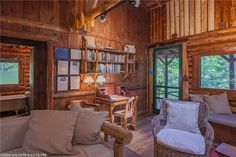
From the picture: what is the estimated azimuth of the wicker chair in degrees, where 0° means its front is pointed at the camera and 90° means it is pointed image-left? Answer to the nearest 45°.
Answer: approximately 45°

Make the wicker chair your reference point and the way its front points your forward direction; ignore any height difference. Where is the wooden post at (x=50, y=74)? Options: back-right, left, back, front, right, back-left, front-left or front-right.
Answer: front-right

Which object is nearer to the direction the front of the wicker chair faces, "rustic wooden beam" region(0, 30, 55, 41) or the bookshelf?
the rustic wooden beam

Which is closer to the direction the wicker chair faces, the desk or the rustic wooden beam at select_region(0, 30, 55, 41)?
the rustic wooden beam

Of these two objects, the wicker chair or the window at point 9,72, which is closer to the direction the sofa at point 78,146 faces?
the wicker chair

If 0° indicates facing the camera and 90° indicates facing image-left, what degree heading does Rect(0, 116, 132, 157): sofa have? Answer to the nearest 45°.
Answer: approximately 315°

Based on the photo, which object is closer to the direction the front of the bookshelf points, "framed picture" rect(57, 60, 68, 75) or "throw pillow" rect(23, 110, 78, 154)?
the throw pillow

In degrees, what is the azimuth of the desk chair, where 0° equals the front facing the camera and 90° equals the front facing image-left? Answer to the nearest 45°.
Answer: approximately 135°
